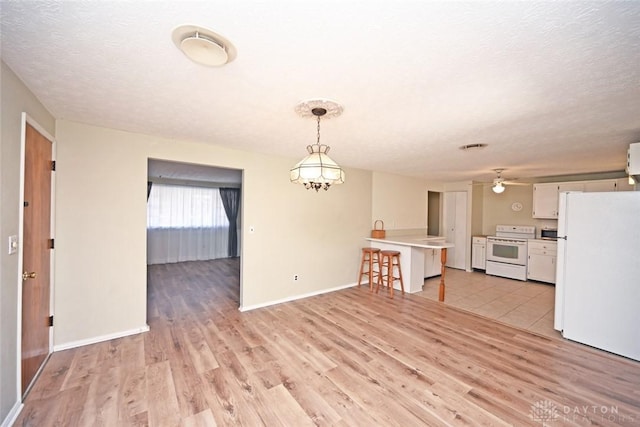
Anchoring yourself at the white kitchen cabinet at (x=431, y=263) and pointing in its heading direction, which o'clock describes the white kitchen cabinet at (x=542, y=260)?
the white kitchen cabinet at (x=542, y=260) is roughly at 10 o'clock from the white kitchen cabinet at (x=431, y=263).

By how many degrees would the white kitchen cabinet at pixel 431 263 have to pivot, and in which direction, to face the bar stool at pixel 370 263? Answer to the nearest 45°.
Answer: approximately 90° to its right

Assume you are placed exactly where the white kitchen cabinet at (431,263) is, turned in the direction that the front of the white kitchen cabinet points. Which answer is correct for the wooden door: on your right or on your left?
on your right

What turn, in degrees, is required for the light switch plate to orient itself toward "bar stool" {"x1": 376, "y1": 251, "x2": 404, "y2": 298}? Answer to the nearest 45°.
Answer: approximately 45° to its left

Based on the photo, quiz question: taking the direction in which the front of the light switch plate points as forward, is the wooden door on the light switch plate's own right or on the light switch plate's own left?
on the light switch plate's own left

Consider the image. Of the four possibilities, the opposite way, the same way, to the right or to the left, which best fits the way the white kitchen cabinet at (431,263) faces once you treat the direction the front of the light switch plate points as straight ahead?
to the right

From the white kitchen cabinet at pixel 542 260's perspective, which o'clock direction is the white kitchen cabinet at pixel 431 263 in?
the white kitchen cabinet at pixel 431 263 is roughly at 2 o'clock from the white kitchen cabinet at pixel 542 260.
